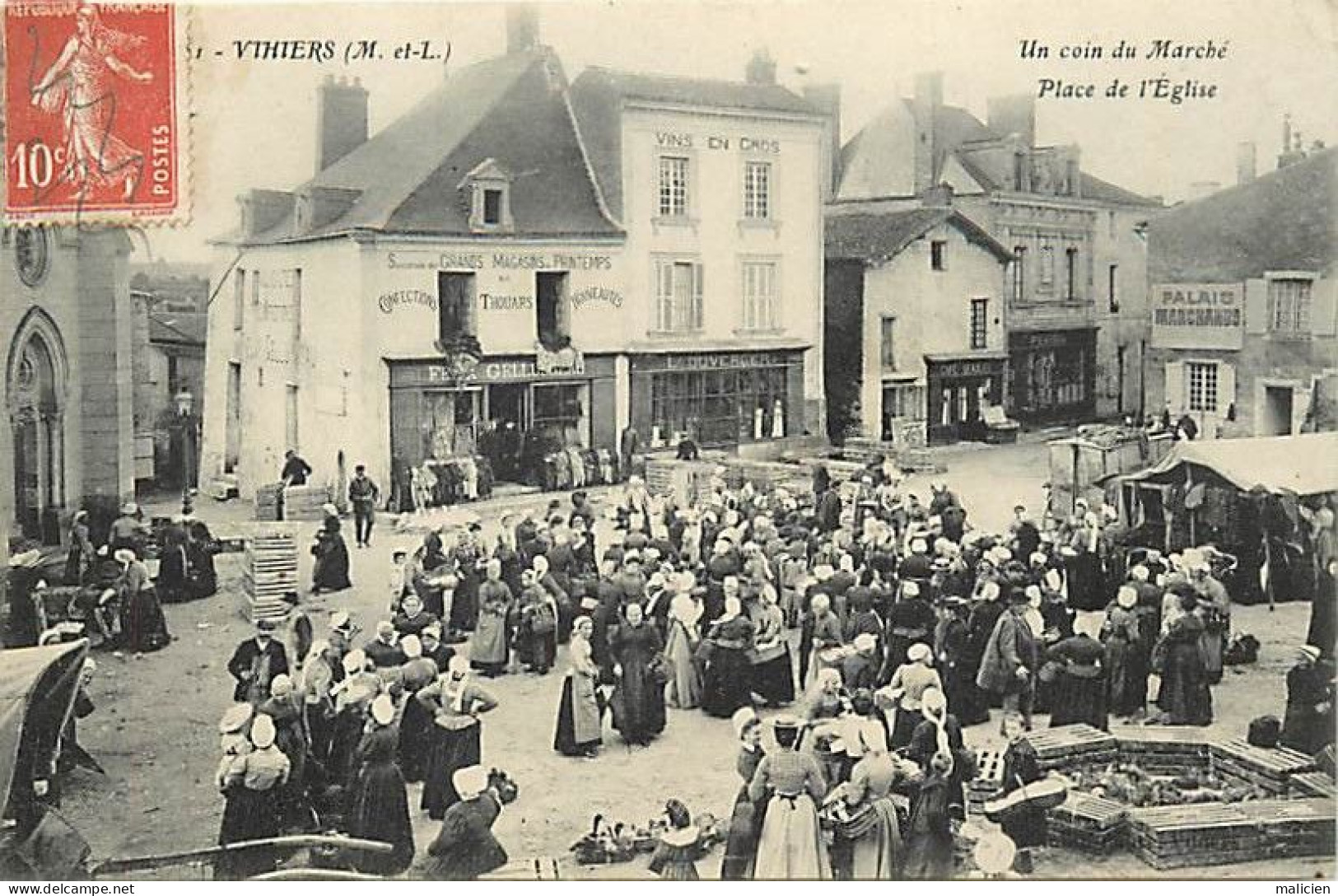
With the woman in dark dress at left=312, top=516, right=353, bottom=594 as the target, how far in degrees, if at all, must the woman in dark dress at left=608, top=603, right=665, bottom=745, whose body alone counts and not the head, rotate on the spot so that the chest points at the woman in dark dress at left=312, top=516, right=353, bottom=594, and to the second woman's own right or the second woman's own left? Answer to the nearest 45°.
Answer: approximately 90° to the second woman's own right

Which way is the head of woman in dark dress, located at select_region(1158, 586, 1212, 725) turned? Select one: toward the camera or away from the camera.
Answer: away from the camera

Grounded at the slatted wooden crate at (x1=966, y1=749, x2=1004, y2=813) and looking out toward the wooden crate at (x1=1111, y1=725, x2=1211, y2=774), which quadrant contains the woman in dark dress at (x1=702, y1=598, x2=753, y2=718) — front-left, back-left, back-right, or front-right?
back-left

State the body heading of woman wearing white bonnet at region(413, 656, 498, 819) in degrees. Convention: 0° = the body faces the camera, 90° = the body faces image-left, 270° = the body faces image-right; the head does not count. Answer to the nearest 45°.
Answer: approximately 0°
